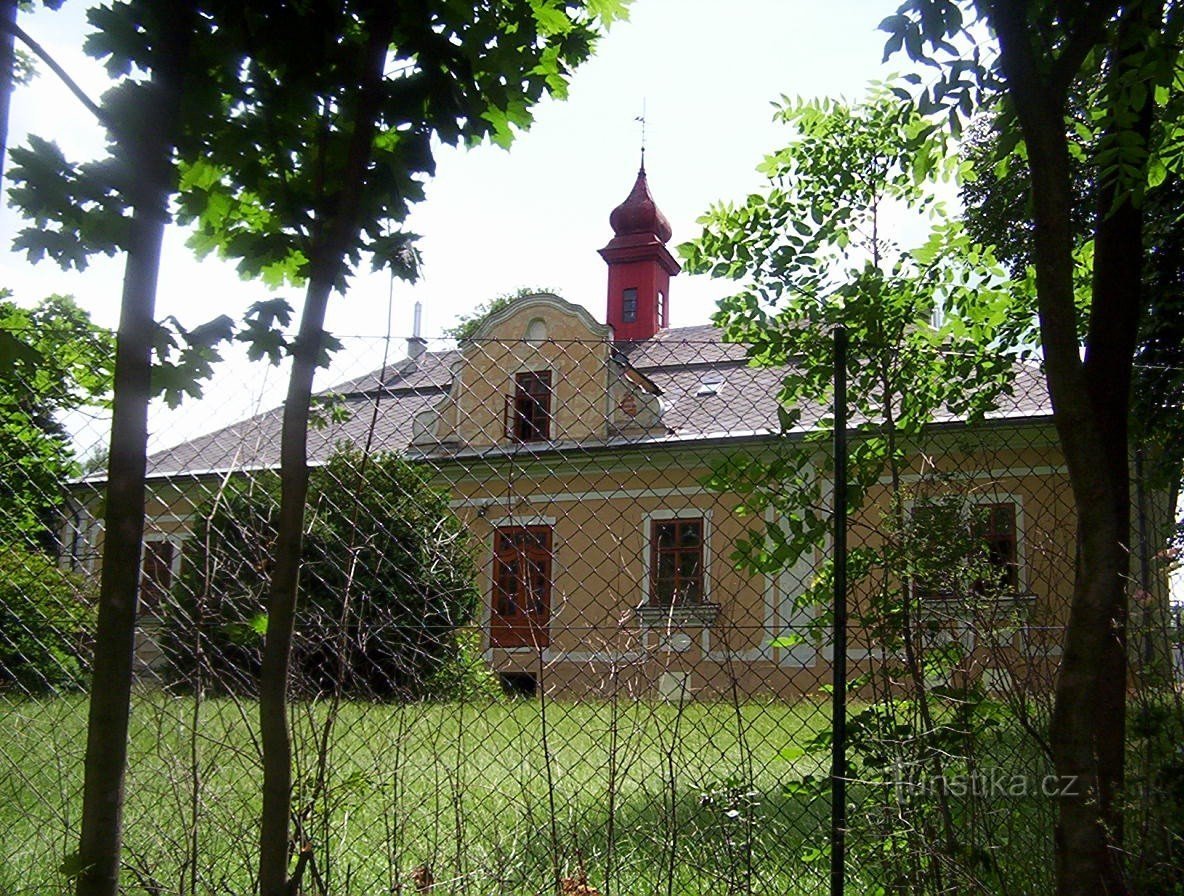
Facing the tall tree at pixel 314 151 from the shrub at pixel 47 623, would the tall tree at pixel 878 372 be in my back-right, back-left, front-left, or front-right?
front-left

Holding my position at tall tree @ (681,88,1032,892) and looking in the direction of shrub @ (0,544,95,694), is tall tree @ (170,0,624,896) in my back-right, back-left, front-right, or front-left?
front-left

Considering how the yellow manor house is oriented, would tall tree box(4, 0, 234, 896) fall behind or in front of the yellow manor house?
in front

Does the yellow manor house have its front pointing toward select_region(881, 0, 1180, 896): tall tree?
yes

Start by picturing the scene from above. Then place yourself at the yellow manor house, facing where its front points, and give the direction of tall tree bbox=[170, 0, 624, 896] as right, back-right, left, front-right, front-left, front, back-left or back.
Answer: front

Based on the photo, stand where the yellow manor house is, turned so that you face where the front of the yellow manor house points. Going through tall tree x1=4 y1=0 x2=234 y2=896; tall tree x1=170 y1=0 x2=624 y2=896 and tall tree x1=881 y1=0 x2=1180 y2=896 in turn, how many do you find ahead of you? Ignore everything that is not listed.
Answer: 3

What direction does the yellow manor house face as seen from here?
toward the camera

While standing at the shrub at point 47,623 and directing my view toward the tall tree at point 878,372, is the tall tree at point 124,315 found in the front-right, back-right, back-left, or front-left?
front-right

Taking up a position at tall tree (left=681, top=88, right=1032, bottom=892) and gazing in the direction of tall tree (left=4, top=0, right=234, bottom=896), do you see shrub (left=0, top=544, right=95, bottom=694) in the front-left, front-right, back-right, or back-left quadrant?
front-right
